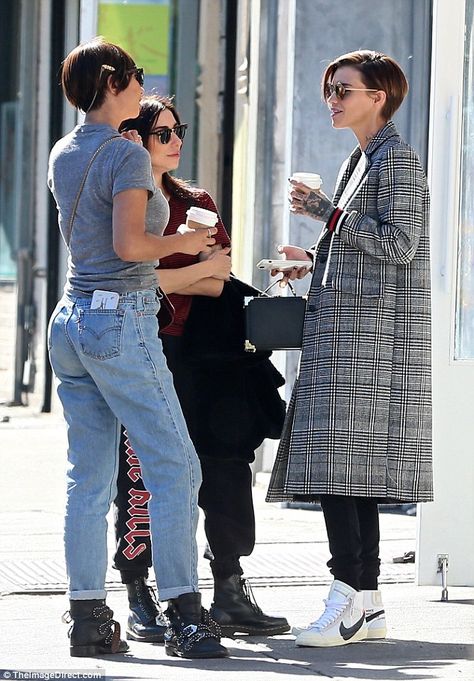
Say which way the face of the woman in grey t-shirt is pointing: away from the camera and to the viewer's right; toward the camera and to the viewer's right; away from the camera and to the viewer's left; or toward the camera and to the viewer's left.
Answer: away from the camera and to the viewer's right

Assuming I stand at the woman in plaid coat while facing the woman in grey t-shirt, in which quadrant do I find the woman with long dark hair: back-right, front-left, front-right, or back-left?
front-right

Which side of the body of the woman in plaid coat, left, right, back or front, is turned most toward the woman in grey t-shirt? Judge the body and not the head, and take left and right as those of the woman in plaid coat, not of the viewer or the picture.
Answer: front

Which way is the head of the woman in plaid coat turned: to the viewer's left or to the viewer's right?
to the viewer's left

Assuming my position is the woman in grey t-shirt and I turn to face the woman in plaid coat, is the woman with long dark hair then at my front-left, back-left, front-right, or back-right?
front-left

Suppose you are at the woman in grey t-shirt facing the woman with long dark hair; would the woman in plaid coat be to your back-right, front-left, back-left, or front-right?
front-right

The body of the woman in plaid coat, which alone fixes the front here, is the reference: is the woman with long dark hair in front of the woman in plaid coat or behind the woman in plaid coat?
in front

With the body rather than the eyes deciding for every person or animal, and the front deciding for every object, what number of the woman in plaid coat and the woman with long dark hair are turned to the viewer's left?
1

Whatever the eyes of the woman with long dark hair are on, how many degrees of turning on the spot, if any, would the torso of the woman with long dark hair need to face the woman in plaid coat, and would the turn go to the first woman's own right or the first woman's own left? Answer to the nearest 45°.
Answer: approximately 45° to the first woman's own left

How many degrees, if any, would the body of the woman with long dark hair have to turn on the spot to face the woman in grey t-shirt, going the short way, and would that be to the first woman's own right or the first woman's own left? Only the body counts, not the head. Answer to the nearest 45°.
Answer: approximately 90° to the first woman's own right

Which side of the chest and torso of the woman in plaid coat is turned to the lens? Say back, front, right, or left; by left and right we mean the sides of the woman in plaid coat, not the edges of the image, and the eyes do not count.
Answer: left

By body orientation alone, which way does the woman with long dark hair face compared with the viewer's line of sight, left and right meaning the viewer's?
facing the viewer and to the right of the viewer

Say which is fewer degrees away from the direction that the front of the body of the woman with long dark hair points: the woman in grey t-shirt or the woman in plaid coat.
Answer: the woman in plaid coat
